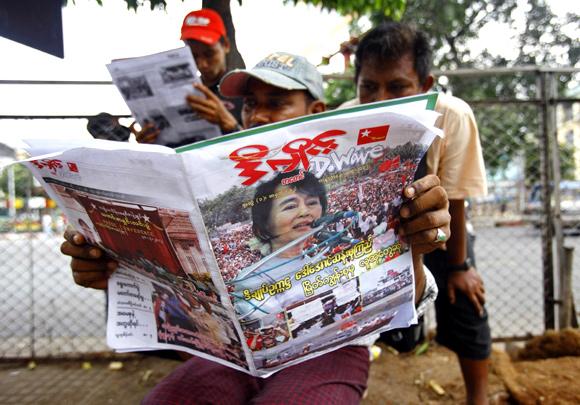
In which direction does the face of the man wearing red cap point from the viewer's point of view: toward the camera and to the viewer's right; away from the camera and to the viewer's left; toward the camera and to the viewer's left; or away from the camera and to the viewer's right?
toward the camera and to the viewer's left

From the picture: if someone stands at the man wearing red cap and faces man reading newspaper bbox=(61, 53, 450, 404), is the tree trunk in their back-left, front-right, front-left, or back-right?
back-left

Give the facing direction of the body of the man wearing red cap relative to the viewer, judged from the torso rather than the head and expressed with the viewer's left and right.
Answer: facing the viewer and to the left of the viewer

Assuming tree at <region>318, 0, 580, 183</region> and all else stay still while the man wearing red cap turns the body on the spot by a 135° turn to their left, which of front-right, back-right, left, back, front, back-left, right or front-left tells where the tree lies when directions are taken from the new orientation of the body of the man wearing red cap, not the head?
front-left

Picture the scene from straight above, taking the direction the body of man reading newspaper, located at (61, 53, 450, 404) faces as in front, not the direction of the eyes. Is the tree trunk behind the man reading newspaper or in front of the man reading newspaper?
behind

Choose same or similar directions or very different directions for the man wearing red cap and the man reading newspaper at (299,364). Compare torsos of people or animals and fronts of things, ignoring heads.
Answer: same or similar directions

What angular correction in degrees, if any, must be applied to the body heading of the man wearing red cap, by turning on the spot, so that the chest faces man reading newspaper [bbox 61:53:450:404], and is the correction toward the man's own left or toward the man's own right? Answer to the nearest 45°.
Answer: approximately 45° to the man's own left

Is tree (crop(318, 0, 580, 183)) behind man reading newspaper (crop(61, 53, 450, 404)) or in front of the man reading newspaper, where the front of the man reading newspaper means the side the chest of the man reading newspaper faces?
behind

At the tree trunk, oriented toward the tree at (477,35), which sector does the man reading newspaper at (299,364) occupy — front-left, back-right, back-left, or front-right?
back-right

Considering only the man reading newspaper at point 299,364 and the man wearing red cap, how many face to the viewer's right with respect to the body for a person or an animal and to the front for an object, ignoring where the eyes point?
0
